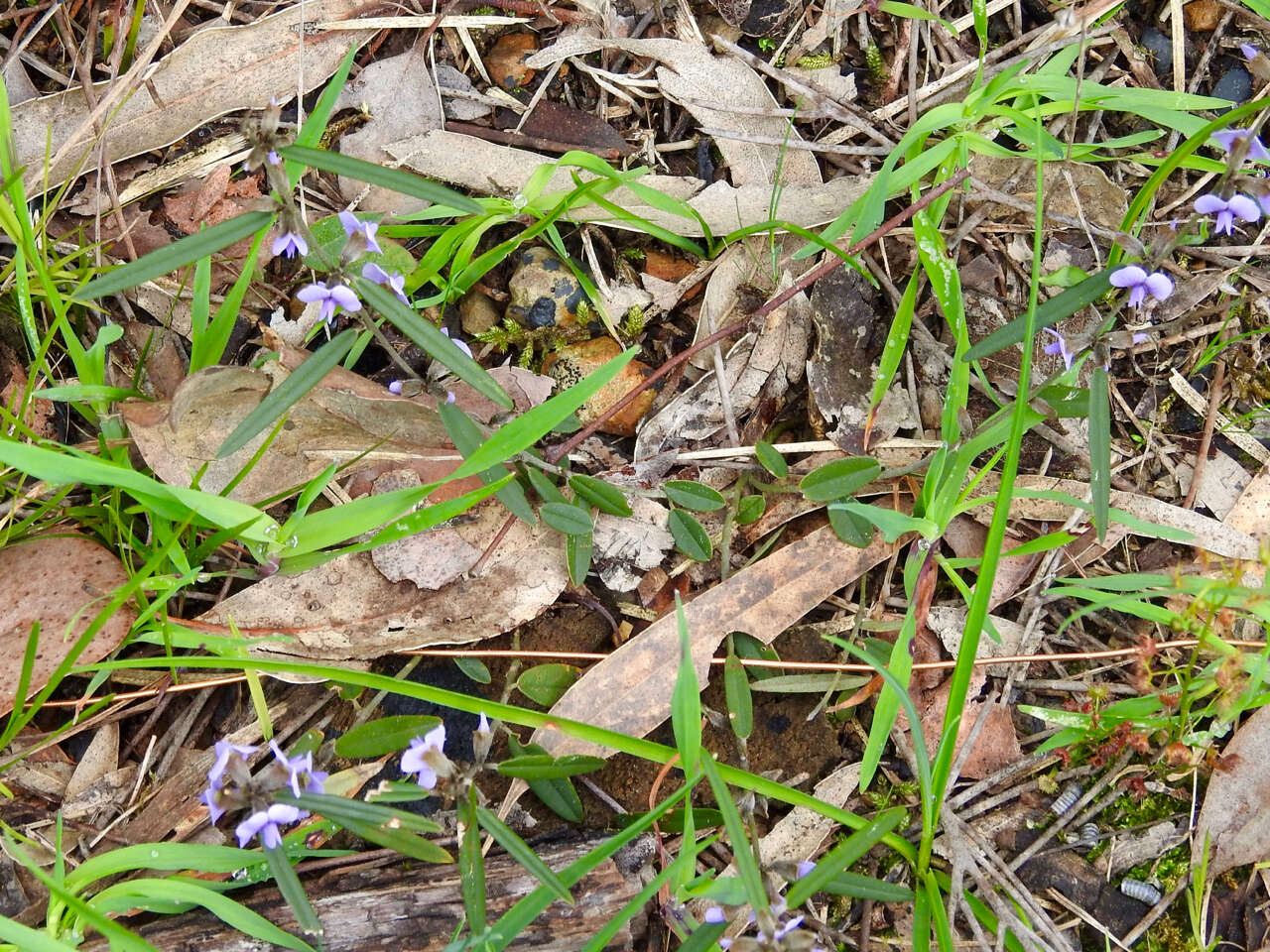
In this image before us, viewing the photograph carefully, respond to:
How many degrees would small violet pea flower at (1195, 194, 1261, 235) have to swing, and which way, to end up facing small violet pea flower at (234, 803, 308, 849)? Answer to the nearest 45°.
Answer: approximately 45° to its right

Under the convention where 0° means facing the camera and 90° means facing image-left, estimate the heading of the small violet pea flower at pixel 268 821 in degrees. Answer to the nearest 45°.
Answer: approximately 0°

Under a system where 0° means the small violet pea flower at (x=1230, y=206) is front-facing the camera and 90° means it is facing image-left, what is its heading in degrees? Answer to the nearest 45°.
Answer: approximately 0°

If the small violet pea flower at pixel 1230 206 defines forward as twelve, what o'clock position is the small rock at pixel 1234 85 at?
The small rock is roughly at 6 o'clock from the small violet pea flower.

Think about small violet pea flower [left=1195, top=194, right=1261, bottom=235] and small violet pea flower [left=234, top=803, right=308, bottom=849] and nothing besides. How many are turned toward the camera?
2

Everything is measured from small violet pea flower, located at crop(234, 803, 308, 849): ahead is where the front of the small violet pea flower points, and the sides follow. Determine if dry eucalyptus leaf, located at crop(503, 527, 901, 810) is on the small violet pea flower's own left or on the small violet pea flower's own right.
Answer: on the small violet pea flower's own left

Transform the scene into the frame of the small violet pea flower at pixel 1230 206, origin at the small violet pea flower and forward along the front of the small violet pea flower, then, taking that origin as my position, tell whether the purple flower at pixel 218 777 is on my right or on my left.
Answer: on my right

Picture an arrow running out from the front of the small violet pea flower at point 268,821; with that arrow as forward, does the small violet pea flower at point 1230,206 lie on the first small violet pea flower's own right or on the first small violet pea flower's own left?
on the first small violet pea flower's own left

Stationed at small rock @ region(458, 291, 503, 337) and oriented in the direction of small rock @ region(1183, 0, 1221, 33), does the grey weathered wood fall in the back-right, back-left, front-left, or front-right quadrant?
back-right
